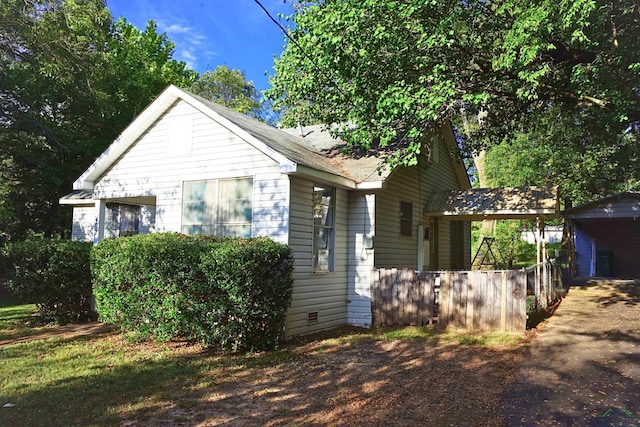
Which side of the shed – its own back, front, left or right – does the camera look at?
front

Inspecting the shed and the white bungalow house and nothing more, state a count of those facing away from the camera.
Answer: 0

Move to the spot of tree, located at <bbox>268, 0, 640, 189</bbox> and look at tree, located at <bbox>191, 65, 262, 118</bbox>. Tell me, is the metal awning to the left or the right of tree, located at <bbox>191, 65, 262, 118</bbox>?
right

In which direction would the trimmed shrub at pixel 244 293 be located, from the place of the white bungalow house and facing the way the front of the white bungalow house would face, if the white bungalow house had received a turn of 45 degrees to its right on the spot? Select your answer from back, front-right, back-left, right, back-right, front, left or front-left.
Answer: left

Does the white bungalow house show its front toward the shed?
no

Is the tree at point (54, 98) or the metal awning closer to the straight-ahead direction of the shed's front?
the metal awning

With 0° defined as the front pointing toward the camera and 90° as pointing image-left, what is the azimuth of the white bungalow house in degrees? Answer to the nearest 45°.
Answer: approximately 45°

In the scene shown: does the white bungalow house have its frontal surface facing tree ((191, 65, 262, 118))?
no

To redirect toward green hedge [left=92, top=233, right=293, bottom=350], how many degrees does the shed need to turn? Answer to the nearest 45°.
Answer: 0° — it already faces it

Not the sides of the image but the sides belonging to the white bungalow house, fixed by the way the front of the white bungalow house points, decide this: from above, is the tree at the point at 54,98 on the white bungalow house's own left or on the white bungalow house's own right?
on the white bungalow house's own right

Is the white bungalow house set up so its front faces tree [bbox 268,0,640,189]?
no

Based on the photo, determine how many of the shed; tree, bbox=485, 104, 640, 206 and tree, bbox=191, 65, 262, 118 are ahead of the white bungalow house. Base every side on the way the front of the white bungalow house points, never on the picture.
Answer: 0

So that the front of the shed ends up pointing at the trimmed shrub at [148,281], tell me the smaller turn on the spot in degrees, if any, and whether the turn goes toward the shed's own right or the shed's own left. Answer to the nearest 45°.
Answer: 0° — it already faces it

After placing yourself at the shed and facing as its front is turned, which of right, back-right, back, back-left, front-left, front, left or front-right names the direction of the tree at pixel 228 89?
right

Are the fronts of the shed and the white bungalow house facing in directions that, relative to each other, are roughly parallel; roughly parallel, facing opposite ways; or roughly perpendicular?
roughly parallel
